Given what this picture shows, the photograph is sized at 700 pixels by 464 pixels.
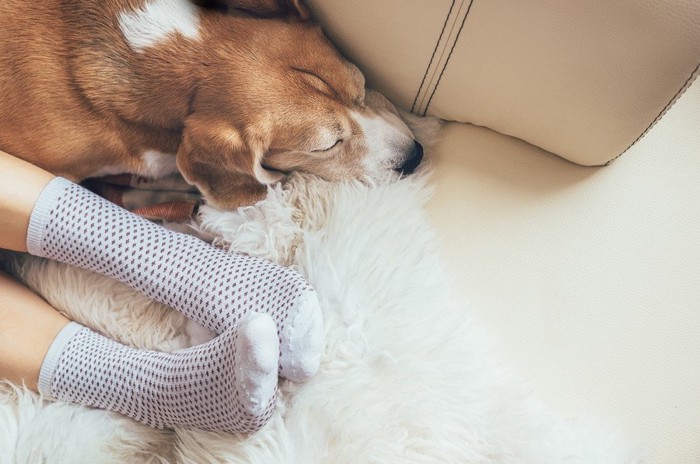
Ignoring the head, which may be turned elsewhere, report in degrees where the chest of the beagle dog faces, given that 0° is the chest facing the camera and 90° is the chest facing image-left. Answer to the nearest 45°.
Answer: approximately 270°
